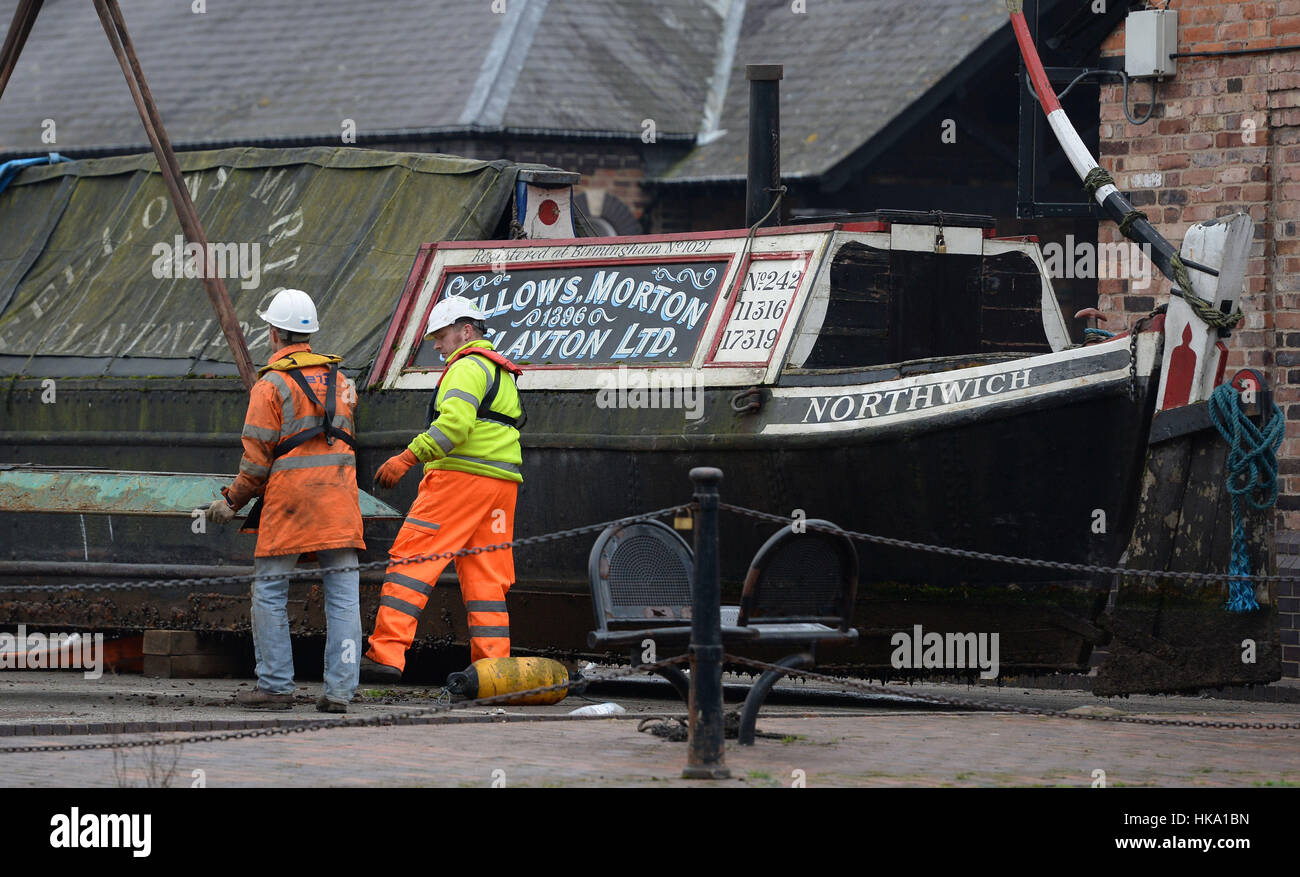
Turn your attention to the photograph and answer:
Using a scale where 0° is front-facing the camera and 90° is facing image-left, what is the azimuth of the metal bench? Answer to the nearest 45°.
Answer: approximately 0°

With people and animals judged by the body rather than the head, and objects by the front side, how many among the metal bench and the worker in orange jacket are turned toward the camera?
1

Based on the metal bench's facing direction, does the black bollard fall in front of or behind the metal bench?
in front

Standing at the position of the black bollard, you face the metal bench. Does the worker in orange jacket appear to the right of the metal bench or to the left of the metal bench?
left

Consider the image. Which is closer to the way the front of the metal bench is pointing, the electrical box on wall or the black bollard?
the black bollard

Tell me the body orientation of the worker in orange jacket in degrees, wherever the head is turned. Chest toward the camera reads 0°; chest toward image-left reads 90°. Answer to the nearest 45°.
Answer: approximately 135°

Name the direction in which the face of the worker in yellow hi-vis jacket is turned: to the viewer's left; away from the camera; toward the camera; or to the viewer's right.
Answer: to the viewer's left

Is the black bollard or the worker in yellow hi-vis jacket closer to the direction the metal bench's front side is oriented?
the black bollard

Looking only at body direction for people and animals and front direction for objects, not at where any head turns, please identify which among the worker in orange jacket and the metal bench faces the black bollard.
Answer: the metal bench

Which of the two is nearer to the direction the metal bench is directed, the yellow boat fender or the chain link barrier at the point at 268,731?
the chain link barrier

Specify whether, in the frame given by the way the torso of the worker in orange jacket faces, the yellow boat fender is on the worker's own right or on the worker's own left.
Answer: on the worker's own right

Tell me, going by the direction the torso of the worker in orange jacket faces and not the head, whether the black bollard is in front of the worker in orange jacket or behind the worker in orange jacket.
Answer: behind

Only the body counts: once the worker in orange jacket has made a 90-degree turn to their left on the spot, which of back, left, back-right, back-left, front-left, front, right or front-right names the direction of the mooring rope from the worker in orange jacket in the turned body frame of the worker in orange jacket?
back-left

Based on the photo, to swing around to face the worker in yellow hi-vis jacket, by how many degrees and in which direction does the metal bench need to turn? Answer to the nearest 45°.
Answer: approximately 135° to its right
